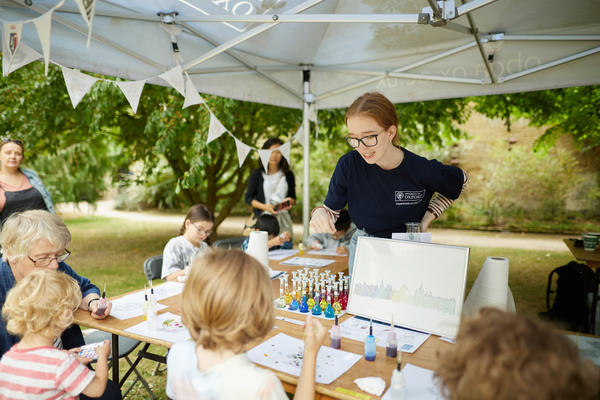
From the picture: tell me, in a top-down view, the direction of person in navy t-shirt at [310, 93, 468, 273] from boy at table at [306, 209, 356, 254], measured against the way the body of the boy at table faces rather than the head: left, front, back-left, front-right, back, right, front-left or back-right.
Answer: front-left

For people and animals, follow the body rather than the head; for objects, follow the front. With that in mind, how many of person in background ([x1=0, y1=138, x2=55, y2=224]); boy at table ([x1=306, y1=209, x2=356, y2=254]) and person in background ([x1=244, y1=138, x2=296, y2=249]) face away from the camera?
0

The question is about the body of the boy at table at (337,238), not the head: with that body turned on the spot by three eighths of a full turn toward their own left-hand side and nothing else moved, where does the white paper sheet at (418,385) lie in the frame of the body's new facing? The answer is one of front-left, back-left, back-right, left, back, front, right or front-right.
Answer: right

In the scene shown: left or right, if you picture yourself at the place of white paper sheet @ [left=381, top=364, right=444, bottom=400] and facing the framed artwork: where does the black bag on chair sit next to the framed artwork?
right

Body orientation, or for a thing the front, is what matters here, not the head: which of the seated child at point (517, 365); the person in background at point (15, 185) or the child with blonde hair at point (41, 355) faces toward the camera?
the person in background

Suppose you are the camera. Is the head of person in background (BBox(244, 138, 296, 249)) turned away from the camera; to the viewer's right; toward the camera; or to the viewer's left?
toward the camera

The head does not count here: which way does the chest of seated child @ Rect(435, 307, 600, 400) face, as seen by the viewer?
away from the camera

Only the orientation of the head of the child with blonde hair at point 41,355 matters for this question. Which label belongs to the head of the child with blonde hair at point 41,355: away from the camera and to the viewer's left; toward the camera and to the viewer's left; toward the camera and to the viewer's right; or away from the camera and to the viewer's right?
away from the camera and to the viewer's right

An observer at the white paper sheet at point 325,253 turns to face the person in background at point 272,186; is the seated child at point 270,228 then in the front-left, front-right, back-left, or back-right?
front-left

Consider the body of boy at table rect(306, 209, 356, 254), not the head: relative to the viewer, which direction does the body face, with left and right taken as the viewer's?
facing the viewer and to the left of the viewer

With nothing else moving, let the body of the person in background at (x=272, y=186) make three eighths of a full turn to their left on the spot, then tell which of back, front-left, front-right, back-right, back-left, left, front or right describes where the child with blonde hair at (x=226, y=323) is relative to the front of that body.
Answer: back-right

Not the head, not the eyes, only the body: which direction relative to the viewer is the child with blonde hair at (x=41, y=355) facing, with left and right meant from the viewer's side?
facing away from the viewer and to the right of the viewer

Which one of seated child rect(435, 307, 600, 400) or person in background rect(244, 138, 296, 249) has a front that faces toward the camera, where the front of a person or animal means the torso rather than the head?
the person in background

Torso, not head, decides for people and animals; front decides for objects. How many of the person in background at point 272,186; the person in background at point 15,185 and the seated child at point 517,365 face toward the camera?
2

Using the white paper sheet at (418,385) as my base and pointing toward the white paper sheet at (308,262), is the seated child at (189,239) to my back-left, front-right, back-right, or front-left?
front-left

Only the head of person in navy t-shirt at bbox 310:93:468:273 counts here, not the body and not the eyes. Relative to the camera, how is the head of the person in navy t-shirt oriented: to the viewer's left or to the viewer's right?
to the viewer's left

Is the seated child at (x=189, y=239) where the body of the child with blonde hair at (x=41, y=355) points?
yes

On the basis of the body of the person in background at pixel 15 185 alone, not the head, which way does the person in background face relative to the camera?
toward the camera
